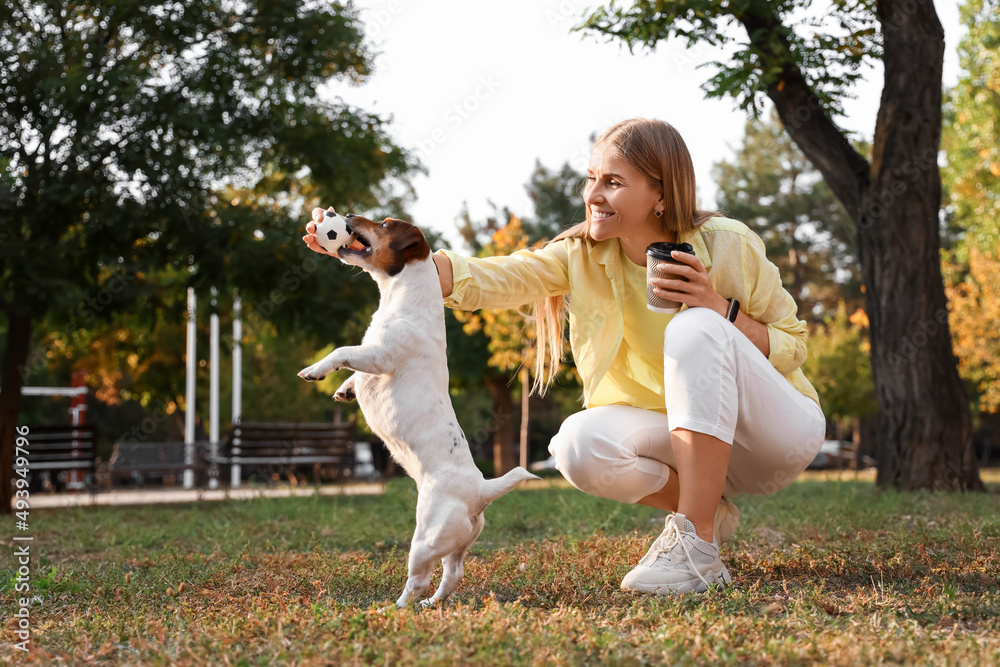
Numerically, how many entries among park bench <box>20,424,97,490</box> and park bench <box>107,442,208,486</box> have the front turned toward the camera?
2

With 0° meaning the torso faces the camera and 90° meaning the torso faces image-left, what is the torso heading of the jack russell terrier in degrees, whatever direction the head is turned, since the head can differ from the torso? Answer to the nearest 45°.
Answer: approximately 90°

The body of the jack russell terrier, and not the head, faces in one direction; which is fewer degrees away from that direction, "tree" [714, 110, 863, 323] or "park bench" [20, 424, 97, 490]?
the park bench
